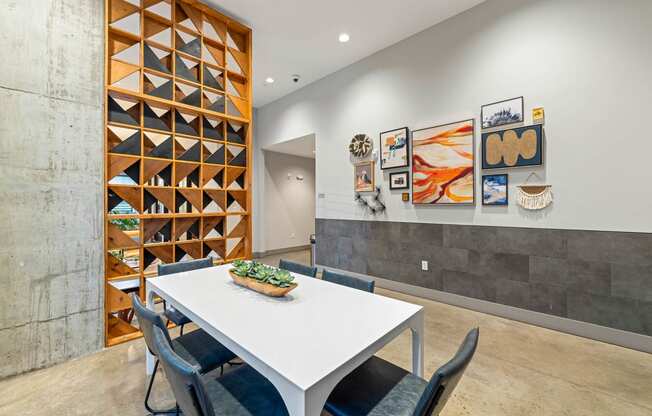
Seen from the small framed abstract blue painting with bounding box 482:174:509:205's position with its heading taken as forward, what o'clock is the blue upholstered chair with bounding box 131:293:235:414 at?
The blue upholstered chair is roughly at 1 o'clock from the small framed abstract blue painting.

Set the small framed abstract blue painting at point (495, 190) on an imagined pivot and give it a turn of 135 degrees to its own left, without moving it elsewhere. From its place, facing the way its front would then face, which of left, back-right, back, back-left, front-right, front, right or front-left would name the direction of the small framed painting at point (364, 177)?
back-left

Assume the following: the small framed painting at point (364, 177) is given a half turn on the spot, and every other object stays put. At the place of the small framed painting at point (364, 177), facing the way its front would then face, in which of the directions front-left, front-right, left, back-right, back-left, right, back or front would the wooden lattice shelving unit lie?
back

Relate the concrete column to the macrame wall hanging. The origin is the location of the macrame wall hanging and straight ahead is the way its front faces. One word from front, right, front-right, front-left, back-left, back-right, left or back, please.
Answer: front-right

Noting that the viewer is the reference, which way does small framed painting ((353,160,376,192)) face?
facing the viewer and to the left of the viewer

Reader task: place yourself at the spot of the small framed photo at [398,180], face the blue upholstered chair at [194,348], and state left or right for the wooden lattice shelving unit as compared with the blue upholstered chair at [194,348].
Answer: right

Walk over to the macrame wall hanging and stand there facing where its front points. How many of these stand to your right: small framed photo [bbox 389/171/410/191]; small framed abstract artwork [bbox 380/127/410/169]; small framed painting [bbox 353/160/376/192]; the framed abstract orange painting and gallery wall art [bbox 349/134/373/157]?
5

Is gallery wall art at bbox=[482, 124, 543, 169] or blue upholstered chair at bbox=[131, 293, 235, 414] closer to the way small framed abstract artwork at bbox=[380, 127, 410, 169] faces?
the blue upholstered chair

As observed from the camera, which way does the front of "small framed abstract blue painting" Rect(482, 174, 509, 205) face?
facing the viewer

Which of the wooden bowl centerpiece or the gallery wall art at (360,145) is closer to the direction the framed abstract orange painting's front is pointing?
the wooden bowl centerpiece

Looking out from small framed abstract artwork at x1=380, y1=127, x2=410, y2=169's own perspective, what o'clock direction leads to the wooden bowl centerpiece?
The wooden bowl centerpiece is roughly at 11 o'clock from the small framed abstract artwork.

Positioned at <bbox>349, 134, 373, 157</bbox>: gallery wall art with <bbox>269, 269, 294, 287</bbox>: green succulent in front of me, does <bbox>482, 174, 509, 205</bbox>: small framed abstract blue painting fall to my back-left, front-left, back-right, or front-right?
front-left

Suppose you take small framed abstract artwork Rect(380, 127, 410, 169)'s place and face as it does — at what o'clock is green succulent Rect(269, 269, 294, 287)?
The green succulent is roughly at 11 o'clock from the small framed abstract artwork.

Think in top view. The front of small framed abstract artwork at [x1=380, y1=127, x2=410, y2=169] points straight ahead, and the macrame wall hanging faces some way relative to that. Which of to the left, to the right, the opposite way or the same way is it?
the same way

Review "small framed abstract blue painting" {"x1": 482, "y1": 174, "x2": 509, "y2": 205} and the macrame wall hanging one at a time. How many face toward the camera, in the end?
2

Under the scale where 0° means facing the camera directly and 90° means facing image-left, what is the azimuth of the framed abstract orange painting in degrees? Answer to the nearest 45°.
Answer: approximately 45°

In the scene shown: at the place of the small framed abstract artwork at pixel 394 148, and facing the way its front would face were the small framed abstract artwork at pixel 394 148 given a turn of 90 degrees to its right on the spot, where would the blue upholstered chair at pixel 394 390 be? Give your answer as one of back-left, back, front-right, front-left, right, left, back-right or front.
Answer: back-left

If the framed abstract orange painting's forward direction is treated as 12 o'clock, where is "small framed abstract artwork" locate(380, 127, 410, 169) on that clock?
The small framed abstract artwork is roughly at 2 o'clock from the framed abstract orange painting.

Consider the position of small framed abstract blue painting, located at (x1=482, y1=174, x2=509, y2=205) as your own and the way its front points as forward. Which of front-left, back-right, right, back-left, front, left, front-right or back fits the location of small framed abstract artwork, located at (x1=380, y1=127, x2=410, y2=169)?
right

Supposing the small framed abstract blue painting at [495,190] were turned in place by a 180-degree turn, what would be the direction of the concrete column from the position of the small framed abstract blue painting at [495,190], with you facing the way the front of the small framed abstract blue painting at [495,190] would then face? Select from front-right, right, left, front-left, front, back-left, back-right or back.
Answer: back-left

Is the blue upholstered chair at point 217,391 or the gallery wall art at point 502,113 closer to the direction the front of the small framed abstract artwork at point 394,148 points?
the blue upholstered chair
